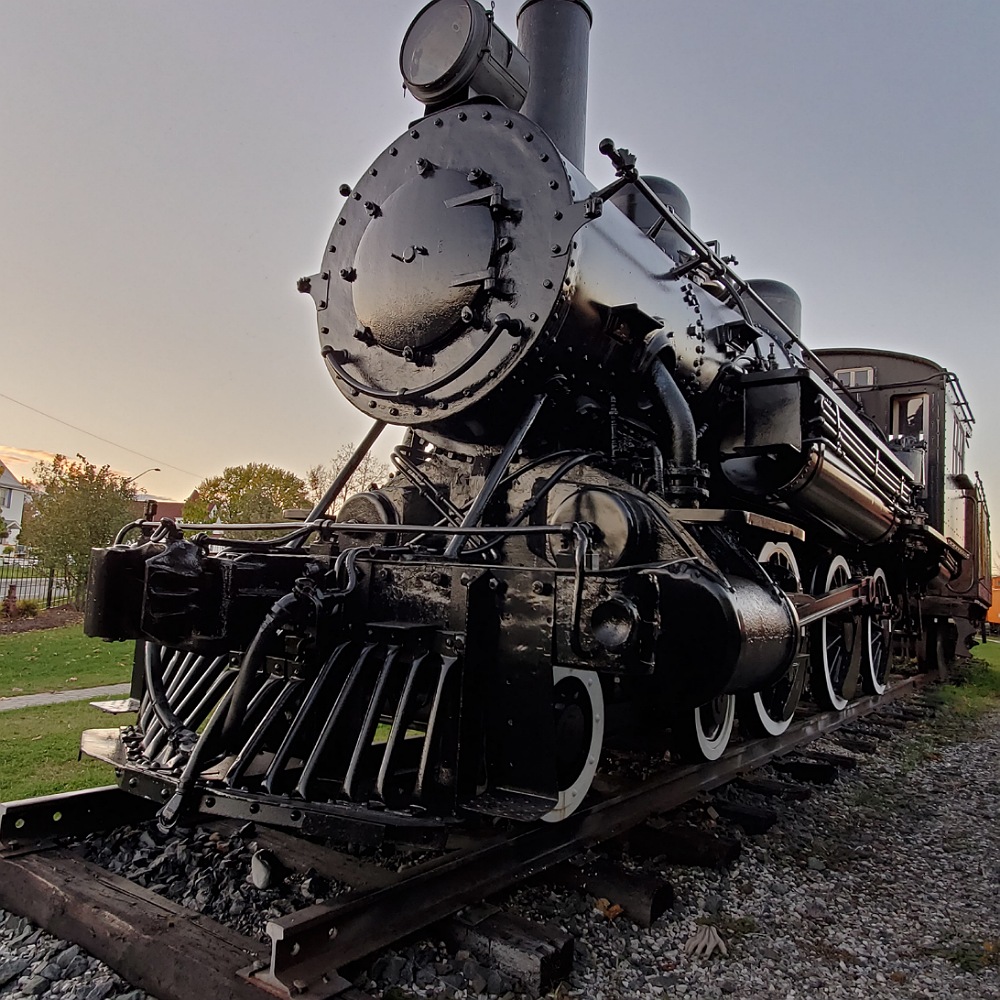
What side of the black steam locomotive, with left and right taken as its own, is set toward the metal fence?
right

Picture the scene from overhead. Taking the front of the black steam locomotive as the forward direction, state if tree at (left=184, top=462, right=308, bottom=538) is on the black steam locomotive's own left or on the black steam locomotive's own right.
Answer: on the black steam locomotive's own right

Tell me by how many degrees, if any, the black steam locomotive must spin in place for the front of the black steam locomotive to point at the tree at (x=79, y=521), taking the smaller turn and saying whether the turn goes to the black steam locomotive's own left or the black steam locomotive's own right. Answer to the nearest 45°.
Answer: approximately 90° to the black steam locomotive's own right

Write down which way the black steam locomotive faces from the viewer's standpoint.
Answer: facing the viewer and to the left of the viewer
